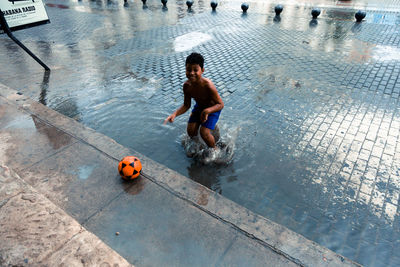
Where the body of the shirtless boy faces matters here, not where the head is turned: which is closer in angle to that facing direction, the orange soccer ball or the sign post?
the orange soccer ball

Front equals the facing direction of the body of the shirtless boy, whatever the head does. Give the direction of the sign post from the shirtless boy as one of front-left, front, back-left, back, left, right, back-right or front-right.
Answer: right

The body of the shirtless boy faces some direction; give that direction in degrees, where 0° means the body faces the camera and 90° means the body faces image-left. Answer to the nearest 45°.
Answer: approximately 45°

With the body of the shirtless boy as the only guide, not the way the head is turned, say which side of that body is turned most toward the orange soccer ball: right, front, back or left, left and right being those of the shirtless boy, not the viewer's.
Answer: front
